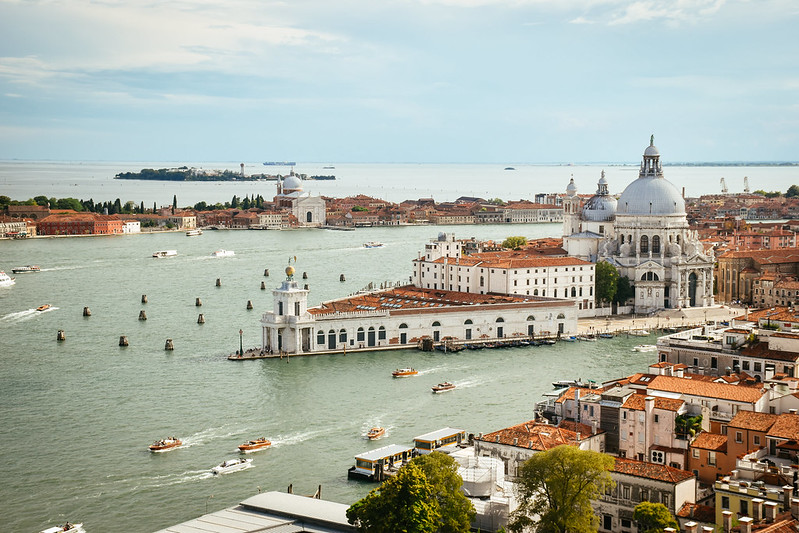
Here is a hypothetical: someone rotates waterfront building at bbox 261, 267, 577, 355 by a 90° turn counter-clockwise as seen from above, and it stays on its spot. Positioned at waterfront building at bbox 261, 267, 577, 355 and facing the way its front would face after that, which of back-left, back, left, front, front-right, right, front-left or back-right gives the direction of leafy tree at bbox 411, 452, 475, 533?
front-right

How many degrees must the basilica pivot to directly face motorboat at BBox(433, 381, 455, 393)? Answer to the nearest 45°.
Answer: approximately 45° to its right

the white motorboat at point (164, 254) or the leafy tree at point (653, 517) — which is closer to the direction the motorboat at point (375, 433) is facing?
the leafy tree

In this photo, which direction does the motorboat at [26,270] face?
to the viewer's left

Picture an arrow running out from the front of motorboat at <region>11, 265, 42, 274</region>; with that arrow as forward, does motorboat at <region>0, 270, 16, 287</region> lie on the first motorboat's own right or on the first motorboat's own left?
on the first motorboat's own left

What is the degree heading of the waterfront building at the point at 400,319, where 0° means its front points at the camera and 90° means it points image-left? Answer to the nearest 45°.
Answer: approximately 45°
